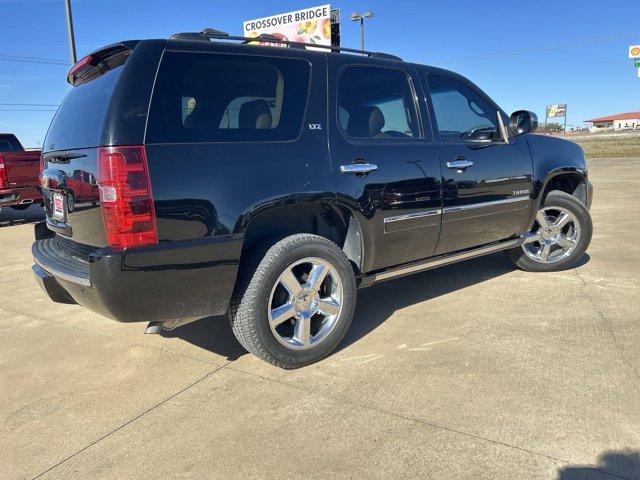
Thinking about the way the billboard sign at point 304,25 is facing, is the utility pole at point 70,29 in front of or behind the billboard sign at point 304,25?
in front

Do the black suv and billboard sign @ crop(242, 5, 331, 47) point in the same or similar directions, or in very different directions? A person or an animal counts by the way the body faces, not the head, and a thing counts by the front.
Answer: very different directions

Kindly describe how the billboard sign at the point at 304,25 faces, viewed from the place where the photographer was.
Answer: facing the viewer and to the left of the viewer

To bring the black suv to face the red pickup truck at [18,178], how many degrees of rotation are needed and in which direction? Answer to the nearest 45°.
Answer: approximately 90° to its left

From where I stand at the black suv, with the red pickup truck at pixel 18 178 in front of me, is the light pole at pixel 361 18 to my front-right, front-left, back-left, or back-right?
front-right

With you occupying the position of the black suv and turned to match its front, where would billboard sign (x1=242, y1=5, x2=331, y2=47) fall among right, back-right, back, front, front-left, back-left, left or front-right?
front-left

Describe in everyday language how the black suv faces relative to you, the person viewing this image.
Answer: facing away from the viewer and to the right of the viewer

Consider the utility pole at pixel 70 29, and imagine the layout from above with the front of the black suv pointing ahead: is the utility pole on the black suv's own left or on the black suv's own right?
on the black suv's own left

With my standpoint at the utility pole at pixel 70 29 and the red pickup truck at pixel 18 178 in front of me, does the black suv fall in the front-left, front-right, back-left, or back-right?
front-left

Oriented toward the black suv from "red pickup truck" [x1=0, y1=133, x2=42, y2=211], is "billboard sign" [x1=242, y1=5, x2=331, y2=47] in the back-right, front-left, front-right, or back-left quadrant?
back-left

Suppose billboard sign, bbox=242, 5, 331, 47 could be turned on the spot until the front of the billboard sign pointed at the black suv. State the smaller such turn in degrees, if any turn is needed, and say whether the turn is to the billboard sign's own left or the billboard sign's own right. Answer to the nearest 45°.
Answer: approximately 45° to the billboard sign's own left

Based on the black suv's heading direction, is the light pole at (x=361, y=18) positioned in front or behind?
in front

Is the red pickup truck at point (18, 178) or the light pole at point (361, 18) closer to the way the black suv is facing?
the light pole

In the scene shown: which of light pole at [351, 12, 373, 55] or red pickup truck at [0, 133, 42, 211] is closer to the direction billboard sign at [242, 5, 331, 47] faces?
the red pickup truck

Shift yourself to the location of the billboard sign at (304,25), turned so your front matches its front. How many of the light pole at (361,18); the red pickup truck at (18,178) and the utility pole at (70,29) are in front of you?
2
